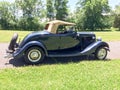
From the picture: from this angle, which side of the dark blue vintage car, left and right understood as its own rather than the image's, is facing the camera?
right
